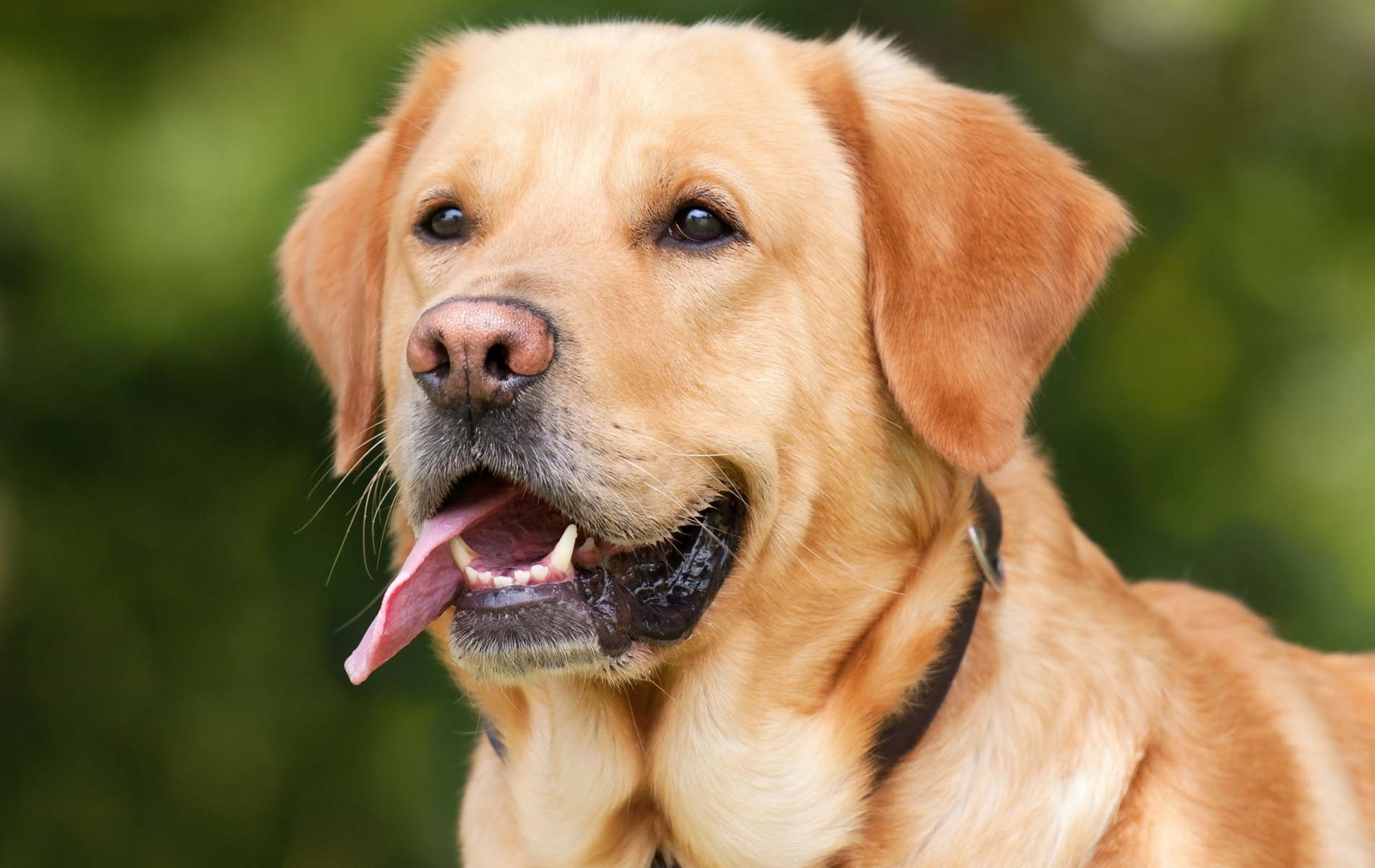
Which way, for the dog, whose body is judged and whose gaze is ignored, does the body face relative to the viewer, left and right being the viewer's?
facing the viewer and to the left of the viewer
